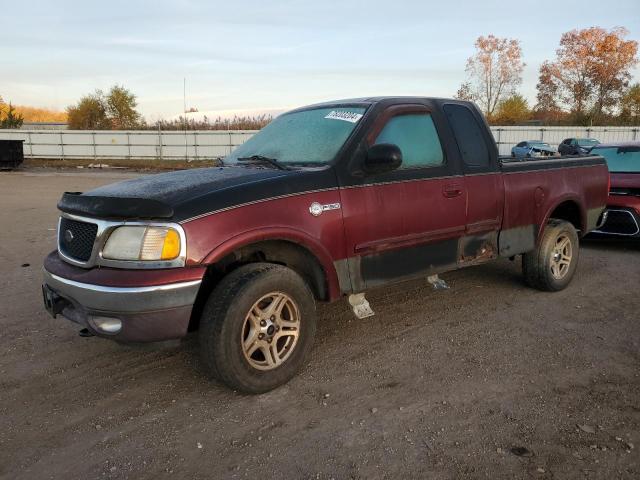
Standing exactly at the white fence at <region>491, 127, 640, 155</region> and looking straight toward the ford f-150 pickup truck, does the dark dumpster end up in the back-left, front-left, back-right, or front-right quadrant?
front-right

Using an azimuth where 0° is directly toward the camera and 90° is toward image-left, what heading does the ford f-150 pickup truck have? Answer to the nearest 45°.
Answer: approximately 45°

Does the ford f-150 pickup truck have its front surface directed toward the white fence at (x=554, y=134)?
no

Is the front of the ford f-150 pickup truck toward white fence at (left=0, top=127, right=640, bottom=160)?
no

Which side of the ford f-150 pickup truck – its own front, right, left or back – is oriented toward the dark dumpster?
right
